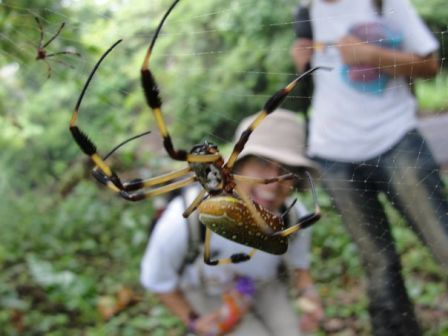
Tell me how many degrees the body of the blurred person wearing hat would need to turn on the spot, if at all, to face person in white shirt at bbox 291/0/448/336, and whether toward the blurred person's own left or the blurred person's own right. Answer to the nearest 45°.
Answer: approximately 90° to the blurred person's own left

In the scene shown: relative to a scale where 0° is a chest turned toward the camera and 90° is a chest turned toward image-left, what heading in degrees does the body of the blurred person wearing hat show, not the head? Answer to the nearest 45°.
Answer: approximately 0°
